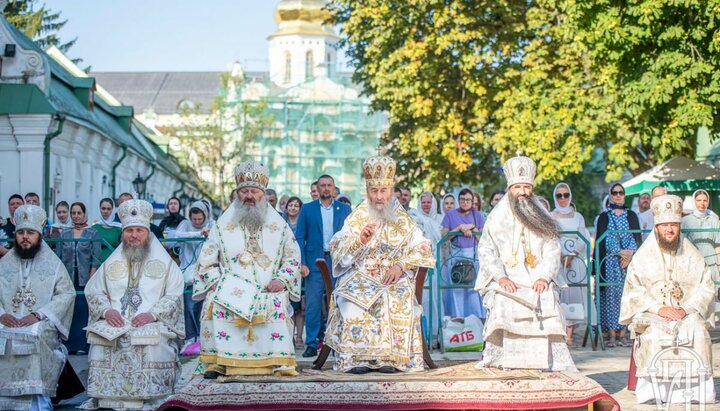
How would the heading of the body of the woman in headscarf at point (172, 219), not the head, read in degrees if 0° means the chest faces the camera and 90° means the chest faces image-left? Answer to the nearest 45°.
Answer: approximately 0°

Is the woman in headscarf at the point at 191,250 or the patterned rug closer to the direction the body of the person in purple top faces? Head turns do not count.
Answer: the patterned rug

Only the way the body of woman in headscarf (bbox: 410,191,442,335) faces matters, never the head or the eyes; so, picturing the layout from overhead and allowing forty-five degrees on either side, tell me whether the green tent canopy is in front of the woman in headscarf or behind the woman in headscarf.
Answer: behind

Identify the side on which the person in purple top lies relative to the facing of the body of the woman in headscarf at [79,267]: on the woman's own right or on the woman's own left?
on the woman's own left

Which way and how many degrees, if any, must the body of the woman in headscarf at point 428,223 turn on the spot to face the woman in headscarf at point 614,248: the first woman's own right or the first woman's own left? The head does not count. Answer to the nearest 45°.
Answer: approximately 90° to the first woman's own left
